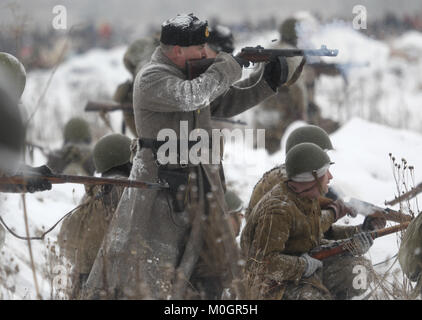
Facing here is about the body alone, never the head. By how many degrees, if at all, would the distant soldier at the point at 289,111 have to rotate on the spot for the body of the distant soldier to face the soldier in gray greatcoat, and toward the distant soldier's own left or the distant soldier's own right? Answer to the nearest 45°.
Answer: approximately 90° to the distant soldier's own right

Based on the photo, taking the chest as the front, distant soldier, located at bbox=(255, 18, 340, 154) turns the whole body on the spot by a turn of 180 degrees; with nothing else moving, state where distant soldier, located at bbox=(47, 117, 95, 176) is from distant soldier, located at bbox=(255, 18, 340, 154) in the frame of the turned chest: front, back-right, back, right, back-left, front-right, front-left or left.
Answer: front-left

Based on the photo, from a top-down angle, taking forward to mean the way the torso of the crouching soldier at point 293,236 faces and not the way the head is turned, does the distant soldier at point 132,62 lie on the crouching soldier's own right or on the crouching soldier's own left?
on the crouching soldier's own left

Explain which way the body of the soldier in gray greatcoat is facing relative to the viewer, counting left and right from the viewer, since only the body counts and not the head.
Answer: facing to the right of the viewer

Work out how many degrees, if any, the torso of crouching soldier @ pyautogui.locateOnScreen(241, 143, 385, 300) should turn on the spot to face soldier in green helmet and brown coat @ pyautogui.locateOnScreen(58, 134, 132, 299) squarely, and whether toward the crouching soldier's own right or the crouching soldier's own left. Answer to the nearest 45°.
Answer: approximately 180°

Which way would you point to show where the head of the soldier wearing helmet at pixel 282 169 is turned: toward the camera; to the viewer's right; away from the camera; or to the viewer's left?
to the viewer's right

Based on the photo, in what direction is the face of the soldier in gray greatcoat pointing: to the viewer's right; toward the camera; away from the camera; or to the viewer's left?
to the viewer's right

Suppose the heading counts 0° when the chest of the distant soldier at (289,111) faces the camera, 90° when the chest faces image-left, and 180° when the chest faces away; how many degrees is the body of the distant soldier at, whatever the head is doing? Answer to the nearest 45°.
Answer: approximately 270°

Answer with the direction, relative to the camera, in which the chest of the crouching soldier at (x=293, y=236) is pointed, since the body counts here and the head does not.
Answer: to the viewer's right

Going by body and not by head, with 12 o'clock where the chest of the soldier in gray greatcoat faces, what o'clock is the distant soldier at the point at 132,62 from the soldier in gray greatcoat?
The distant soldier is roughly at 9 o'clock from the soldier in gray greatcoat.

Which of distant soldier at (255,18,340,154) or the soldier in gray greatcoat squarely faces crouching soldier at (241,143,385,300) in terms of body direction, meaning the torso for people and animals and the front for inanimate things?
the soldier in gray greatcoat

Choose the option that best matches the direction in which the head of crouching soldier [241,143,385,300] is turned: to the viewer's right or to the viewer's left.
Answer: to the viewer's right
